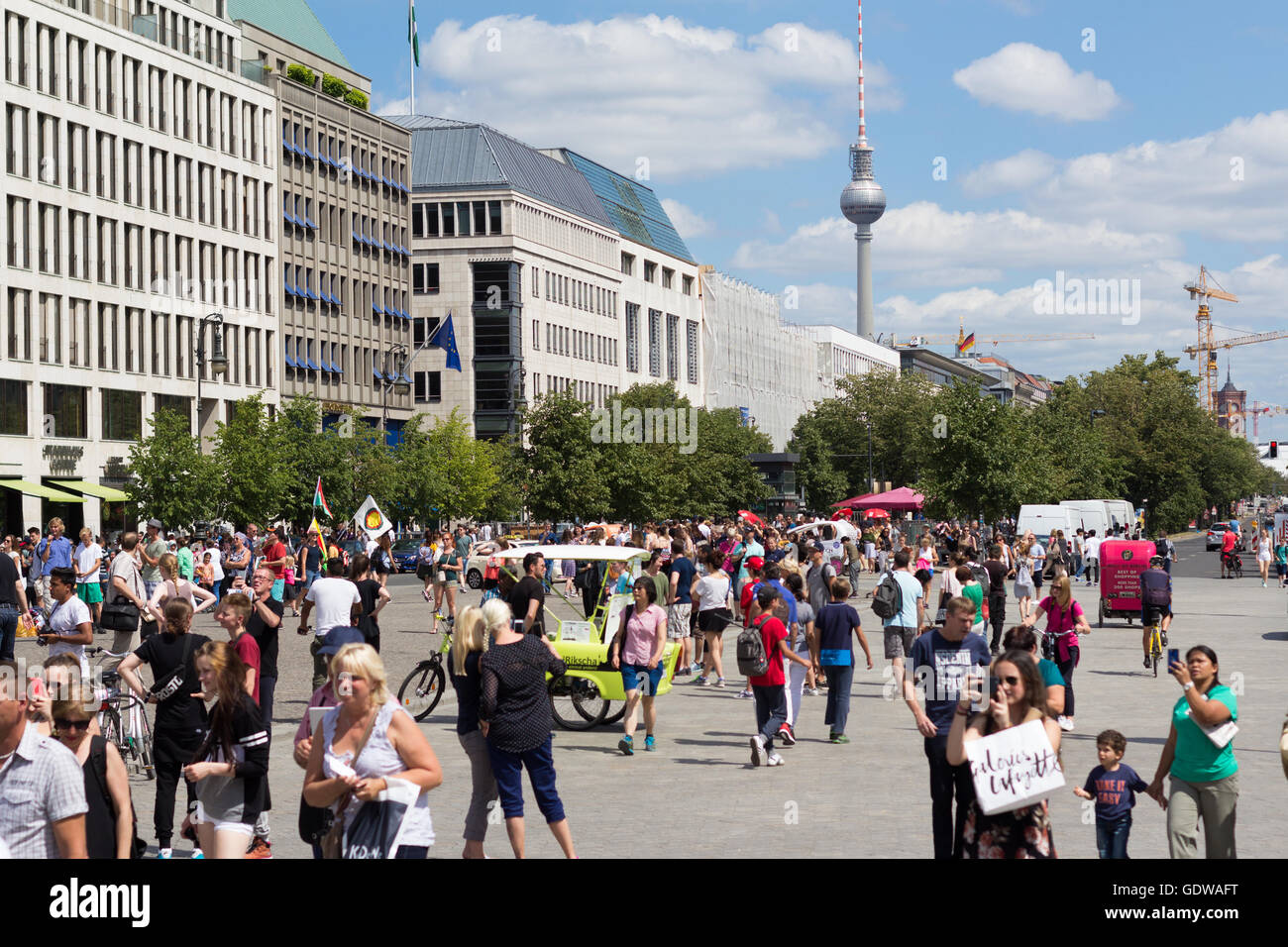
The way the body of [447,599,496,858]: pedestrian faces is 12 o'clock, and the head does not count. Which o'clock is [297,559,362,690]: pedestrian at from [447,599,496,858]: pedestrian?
[297,559,362,690]: pedestrian is roughly at 10 o'clock from [447,599,496,858]: pedestrian.

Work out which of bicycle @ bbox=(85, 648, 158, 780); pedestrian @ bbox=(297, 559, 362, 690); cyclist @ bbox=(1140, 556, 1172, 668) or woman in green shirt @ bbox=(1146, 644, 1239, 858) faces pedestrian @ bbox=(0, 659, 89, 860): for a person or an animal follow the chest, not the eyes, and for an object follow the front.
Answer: the woman in green shirt

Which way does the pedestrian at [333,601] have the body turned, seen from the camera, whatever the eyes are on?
away from the camera

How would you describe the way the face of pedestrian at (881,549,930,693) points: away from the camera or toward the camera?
away from the camera

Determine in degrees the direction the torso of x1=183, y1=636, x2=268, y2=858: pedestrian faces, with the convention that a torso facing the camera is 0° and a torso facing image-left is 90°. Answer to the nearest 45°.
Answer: approximately 45°

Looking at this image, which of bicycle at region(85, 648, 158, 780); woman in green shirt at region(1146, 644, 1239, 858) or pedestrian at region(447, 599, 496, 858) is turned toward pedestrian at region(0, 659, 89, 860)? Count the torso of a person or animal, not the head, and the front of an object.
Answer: the woman in green shirt

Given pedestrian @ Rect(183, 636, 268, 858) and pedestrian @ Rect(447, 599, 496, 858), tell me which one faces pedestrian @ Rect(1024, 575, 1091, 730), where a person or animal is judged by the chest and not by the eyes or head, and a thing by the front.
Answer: pedestrian @ Rect(447, 599, 496, 858)

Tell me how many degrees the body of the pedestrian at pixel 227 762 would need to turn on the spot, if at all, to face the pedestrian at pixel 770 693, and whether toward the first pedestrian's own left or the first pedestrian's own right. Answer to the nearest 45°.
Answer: approximately 180°
